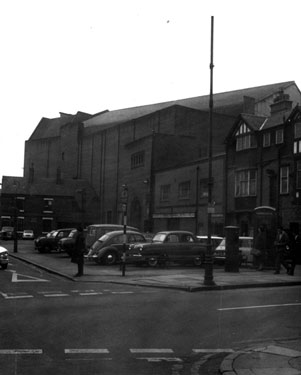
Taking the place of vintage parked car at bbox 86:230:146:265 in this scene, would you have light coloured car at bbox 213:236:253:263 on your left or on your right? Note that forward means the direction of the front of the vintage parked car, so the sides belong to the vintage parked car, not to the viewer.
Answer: on your right

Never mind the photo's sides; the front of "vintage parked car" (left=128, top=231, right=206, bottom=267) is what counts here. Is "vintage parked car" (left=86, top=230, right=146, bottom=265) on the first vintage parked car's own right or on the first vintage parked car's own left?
on the first vintage parked car's own right

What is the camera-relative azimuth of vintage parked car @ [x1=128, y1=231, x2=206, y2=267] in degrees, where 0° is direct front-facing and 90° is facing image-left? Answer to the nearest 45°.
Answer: approximately 45°

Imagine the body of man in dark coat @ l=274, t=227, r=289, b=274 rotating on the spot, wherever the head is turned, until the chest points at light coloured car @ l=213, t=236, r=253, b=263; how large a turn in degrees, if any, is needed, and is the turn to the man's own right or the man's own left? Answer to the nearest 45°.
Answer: approximately 90° to the man's own right

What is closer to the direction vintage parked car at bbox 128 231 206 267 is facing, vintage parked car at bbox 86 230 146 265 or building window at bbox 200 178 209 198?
the vintage parked car

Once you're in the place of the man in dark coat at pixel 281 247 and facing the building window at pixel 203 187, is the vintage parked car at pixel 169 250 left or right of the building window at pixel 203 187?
left

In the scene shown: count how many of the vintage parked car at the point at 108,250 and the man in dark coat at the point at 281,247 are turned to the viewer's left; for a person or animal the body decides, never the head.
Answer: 1
